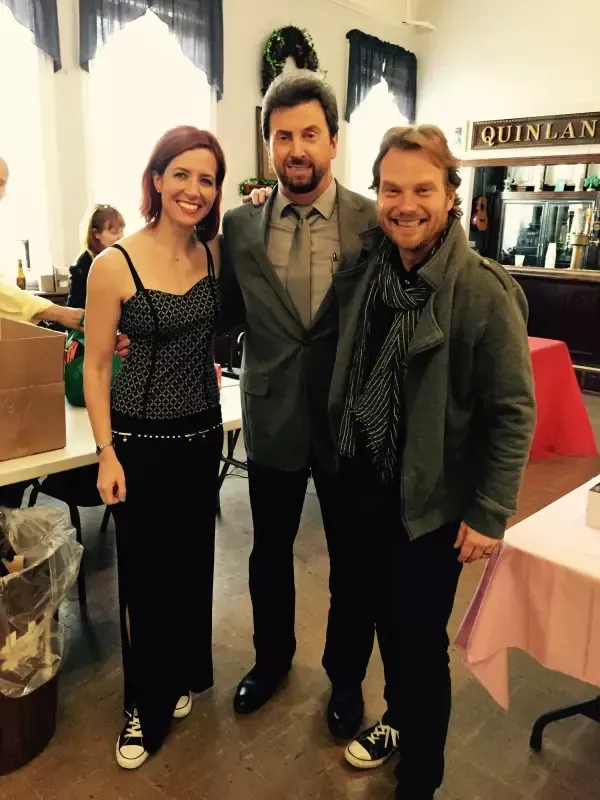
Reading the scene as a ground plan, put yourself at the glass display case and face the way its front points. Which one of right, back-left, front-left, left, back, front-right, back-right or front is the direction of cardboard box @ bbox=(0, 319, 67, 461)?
front

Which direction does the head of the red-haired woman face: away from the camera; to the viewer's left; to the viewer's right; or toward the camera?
toward the camera

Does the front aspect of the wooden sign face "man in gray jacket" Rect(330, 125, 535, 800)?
yes

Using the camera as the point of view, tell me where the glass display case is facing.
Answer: facing the viewer

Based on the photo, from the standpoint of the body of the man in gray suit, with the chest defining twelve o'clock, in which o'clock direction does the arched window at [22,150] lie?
The arched window is roughly at 5 o'clock from the man in gray suit.

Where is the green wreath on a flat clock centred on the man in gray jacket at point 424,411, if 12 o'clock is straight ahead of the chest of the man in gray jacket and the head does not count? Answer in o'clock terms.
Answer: The green wreath is roughly at 4 o'clock from the man in gray jacket.

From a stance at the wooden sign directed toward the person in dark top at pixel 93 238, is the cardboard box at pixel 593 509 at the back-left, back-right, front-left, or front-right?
front-left

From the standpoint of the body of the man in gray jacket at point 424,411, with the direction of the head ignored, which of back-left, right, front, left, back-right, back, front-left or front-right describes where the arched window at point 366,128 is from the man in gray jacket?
back-right

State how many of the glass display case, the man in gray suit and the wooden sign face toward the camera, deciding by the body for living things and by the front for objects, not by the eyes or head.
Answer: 3

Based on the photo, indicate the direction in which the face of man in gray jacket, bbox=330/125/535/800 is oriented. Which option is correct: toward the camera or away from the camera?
toward the camera

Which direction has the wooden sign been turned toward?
toward the camera

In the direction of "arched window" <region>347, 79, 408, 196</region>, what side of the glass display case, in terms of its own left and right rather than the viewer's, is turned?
right

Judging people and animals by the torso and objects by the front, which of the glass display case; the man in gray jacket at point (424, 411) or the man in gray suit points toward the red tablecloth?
the glass display case

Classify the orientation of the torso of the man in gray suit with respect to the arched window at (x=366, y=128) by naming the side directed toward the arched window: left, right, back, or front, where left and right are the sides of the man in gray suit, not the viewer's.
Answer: back

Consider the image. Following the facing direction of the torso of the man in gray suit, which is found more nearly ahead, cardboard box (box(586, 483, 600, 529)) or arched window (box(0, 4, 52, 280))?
the cardboard box

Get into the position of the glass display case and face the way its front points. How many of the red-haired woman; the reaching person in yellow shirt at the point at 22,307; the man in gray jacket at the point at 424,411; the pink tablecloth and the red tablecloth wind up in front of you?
5
